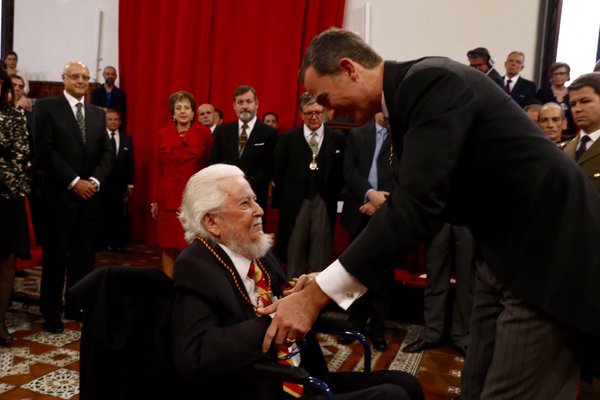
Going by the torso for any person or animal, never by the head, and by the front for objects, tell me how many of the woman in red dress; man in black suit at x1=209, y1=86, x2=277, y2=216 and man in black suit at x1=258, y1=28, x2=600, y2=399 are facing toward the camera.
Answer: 2

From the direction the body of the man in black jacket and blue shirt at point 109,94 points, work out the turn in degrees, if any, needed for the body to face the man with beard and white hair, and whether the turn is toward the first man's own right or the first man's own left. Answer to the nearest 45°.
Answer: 0° — they already face them

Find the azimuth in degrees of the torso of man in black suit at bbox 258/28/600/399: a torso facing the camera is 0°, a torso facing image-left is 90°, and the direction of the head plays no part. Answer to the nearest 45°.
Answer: approximately 90°

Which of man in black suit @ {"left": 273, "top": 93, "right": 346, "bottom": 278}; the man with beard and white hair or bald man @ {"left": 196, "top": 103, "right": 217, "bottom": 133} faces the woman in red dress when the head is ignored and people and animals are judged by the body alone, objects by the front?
the bald man

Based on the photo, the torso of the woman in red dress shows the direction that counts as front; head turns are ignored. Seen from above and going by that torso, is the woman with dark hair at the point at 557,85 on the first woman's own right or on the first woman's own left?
on the first woman's own left

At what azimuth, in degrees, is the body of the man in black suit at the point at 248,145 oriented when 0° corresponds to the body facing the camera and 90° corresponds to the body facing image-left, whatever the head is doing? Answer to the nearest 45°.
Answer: approximately 0°

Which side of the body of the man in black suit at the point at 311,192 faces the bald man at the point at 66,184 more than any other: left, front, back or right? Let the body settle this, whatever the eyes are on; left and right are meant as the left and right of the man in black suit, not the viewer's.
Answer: right

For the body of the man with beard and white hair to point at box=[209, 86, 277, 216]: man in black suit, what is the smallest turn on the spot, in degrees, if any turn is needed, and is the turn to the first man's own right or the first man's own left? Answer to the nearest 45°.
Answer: approximately 135° to the first man's own left

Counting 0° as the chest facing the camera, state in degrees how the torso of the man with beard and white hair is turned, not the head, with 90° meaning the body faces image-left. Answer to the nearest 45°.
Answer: approximately 315°

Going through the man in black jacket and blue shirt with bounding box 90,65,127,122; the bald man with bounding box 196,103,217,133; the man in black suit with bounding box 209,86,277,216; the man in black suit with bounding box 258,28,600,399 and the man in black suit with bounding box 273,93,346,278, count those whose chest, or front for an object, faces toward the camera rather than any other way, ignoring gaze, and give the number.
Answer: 4
